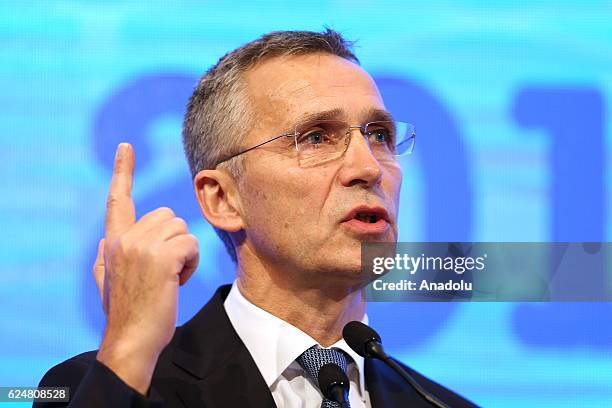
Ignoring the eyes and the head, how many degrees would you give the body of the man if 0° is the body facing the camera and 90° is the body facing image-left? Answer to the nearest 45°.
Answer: approximately 315°

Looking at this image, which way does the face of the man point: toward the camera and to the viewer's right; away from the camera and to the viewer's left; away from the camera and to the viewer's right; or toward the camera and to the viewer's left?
toward the camera and to the viewer's right

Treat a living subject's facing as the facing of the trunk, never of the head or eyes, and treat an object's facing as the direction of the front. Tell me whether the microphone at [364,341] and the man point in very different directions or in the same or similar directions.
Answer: very different directions

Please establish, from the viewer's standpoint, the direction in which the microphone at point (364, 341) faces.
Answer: facing away from the viewer and to the left of the viewer
